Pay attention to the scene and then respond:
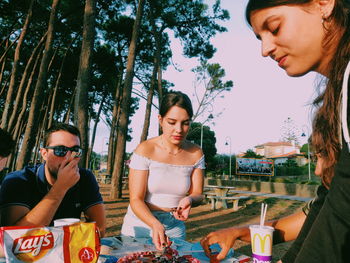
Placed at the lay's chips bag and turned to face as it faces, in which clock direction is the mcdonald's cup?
The mcdonald's cup is roughly at 10 o'clock from the lay's chips bag.

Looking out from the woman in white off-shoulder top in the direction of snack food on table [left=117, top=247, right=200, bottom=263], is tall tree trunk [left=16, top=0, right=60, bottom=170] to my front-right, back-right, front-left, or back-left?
back-right

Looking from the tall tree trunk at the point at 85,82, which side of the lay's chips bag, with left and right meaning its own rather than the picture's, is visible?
back

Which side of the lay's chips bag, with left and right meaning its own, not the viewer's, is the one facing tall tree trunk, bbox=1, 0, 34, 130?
back

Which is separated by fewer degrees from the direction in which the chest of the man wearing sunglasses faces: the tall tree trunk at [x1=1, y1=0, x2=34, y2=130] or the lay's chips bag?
the lay's chips bag

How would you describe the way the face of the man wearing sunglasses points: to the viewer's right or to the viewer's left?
to the viewer's right

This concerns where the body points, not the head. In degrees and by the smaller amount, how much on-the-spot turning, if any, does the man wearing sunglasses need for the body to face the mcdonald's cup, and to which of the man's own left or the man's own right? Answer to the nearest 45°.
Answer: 0° — they already face it

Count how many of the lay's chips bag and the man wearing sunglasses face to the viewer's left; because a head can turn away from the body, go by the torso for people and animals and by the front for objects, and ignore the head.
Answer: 0

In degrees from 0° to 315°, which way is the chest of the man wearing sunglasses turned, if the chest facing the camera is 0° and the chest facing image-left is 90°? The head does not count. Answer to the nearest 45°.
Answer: approximately 315°

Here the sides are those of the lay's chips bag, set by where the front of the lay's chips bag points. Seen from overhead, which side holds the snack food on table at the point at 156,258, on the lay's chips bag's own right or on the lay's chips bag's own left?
on the lay's chips bag's own left

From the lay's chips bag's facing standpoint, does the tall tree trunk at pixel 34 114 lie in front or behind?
behind

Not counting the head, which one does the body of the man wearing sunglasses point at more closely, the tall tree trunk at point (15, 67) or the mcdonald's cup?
the mcdonald's cup
